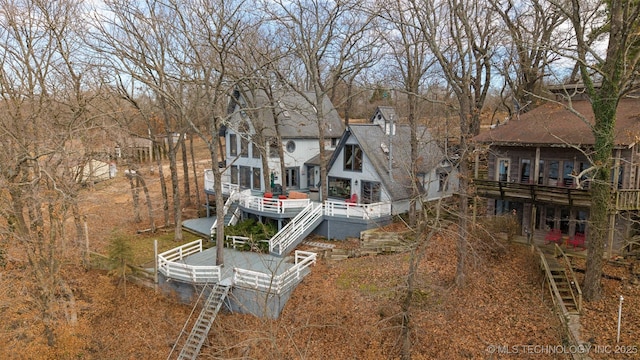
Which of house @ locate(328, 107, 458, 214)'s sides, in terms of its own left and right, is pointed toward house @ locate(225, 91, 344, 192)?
right

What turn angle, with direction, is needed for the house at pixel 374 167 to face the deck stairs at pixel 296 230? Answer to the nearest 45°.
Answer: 0° — it already faces it

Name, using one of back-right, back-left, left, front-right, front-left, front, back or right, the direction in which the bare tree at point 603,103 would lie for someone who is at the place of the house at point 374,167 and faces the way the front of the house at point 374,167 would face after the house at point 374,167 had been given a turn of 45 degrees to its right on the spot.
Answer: back-left

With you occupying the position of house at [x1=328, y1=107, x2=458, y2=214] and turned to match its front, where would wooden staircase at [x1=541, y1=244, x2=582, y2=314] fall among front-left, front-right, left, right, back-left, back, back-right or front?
left

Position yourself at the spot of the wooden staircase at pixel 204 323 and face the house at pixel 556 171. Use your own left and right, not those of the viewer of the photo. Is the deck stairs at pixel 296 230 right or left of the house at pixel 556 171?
left

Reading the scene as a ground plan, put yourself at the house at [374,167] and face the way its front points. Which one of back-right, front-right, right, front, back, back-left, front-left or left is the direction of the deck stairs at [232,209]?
front-right

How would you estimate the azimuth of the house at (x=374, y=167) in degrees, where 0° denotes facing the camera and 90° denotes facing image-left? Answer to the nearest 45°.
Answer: approximately 45°
